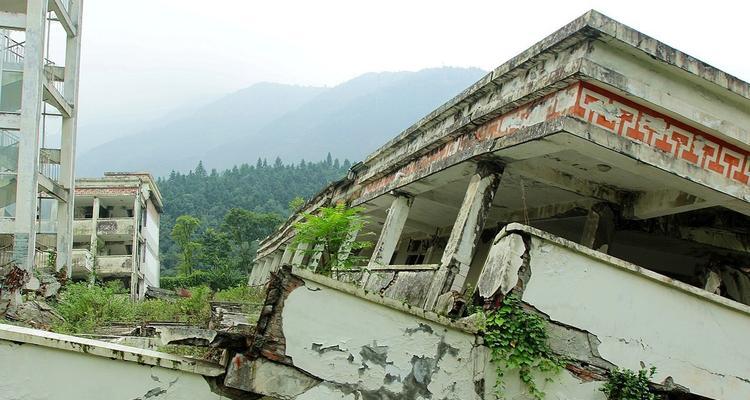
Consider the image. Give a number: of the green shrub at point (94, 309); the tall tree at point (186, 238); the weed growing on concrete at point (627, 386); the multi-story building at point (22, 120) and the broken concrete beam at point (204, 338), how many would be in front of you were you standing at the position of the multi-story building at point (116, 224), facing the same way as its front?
4

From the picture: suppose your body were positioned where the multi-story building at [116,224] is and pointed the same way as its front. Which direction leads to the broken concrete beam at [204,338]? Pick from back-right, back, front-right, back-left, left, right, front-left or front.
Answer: front

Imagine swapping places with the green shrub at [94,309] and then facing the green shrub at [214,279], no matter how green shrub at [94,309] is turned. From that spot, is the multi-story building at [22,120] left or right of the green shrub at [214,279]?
left

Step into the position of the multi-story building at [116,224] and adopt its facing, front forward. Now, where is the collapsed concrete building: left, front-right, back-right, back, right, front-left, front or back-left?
front

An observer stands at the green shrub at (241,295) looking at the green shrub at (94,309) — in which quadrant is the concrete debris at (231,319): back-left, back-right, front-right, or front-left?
front-left

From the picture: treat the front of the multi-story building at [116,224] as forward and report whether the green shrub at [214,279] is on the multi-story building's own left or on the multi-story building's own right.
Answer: on the multi-story building's own left

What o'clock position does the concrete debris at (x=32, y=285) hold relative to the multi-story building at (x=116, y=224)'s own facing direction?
The concrete debris is roughly at 12 o'clock from the multi-story building.

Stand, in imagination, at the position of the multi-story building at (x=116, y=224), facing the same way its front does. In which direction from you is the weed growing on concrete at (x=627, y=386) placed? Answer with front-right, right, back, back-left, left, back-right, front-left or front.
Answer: front

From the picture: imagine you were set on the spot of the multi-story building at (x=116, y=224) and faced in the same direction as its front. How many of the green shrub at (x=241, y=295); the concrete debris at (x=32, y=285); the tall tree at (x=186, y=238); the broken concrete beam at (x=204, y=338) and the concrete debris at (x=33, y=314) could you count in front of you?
4

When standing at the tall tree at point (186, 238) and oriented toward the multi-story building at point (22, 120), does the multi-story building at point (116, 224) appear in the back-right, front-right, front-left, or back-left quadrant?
front-right

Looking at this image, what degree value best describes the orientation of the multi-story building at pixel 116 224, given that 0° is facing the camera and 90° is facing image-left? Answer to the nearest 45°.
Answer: approximately 0°

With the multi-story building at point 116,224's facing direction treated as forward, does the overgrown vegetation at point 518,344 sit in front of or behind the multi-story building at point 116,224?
in front

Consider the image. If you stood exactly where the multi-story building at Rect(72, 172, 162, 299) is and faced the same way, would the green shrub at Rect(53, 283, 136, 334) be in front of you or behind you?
in front
